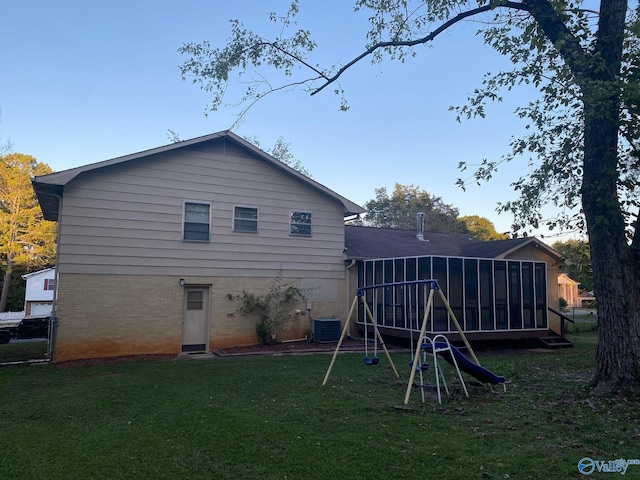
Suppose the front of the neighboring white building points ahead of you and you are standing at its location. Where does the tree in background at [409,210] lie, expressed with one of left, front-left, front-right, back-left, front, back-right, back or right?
left

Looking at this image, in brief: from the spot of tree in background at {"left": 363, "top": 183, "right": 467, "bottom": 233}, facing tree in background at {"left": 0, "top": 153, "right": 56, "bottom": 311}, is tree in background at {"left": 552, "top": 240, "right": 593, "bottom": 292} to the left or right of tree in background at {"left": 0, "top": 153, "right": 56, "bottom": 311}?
left

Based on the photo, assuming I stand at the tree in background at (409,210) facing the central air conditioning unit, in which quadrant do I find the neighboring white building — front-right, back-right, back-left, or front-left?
front-right

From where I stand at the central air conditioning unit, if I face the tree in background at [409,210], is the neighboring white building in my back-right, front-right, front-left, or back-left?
front-left

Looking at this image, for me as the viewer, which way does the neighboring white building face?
facing the viewer
